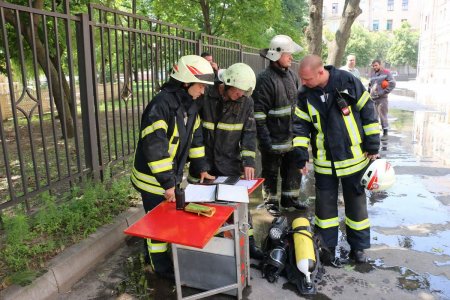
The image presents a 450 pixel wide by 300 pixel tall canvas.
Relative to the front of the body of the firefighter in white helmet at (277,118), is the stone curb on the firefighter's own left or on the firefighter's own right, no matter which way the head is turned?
on the firefighter's own right

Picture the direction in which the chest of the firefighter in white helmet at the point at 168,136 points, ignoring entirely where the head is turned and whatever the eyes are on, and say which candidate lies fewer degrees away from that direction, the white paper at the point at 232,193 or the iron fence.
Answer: the white paper

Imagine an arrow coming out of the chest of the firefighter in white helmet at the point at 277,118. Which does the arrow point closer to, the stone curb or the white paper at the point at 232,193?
the white paper

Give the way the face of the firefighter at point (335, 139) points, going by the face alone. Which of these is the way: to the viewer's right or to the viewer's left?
to the viewer's left

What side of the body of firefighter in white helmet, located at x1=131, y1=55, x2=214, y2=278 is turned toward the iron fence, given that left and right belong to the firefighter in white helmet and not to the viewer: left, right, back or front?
back

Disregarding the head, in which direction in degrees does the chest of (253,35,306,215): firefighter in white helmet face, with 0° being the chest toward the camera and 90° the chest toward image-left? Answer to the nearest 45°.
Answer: approximately 315°

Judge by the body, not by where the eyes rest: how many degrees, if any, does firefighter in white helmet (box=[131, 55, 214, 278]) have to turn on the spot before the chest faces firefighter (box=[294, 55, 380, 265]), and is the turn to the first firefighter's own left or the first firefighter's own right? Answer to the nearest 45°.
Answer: approximately 45° to the first firefighter's own left

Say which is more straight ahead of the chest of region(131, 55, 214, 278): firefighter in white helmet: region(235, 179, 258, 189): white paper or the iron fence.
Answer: the white paper

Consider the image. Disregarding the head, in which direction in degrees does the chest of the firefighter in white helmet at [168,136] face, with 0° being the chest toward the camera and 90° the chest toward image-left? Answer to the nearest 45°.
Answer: approximately 315°
